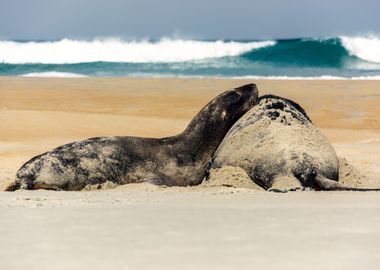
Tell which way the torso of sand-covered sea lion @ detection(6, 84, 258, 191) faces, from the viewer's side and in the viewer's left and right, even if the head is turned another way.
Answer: facing to the right of the viewer

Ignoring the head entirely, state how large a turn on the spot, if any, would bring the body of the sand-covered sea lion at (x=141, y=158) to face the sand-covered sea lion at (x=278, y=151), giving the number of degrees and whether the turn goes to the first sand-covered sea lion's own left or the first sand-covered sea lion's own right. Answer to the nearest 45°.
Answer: approximately 45° to the first sand-covered sea lion's own right
